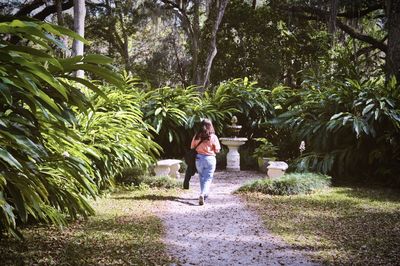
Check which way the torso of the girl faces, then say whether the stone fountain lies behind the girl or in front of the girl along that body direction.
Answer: in front

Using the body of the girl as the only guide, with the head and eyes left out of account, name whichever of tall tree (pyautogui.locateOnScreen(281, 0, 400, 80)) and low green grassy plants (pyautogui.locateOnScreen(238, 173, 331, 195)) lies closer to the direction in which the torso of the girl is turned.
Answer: the tall tree

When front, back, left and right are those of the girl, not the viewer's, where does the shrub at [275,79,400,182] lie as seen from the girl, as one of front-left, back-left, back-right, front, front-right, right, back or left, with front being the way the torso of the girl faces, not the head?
front-right

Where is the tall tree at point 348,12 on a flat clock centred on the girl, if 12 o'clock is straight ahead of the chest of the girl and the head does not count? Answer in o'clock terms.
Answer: The tall tree is roughly at 1 o'clock from the girl.

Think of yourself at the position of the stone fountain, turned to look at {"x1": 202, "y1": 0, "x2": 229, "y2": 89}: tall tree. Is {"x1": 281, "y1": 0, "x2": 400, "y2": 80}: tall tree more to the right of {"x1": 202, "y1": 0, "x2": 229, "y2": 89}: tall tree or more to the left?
right

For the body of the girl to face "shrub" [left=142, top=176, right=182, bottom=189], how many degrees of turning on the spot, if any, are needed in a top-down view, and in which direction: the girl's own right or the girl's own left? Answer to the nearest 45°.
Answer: approximately 45° to the girl's own left

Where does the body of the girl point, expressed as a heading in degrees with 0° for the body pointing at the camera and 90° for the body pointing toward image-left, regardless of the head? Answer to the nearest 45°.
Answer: approximately 180°

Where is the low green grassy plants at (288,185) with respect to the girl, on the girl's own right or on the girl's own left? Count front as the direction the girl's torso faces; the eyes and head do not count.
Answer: on the girl's own right

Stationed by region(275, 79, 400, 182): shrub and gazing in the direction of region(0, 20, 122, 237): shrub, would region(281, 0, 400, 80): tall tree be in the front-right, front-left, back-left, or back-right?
back-right

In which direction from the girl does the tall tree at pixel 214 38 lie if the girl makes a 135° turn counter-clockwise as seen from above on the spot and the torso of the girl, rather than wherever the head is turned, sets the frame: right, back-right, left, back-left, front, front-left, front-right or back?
back-right
